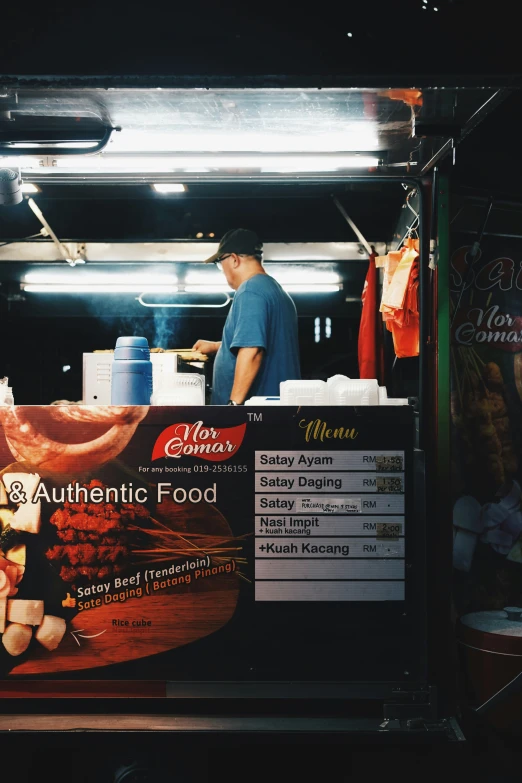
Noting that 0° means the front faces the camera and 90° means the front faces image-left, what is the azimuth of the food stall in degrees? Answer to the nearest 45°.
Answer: approximately 0°
